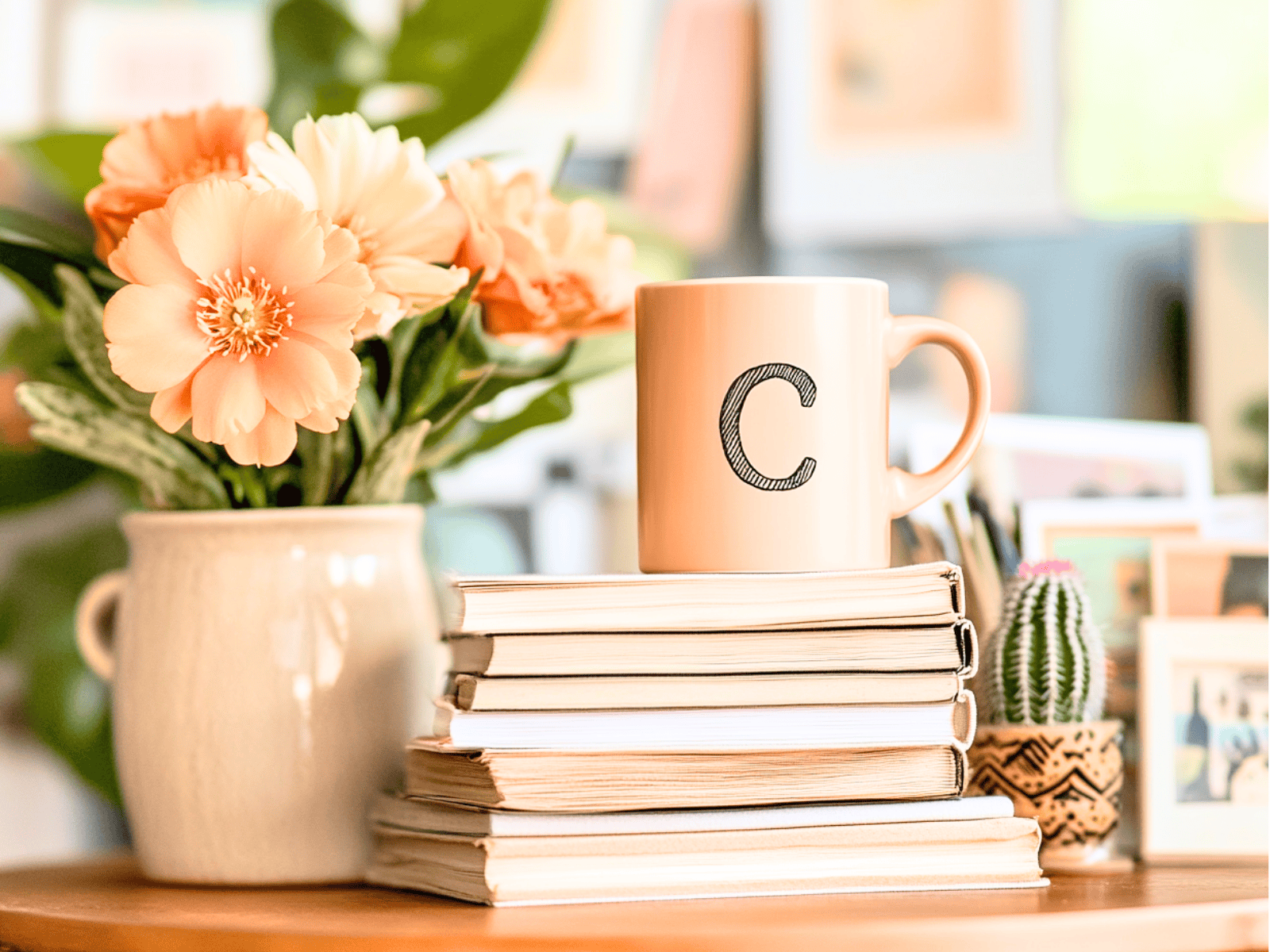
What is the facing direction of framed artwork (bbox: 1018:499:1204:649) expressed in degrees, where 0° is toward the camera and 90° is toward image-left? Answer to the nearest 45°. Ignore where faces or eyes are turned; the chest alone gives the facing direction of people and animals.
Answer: approximately 0°
